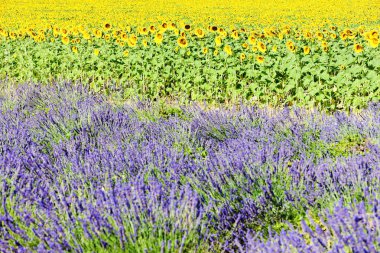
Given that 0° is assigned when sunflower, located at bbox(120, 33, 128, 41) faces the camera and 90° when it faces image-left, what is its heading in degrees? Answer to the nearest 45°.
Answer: approximately 0°

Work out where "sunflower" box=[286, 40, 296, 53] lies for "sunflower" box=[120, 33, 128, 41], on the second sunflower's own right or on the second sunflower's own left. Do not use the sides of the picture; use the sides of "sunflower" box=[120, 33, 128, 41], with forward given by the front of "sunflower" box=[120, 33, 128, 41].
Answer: on the second sunflower's own left

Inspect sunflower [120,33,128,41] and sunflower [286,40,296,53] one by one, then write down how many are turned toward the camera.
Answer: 2

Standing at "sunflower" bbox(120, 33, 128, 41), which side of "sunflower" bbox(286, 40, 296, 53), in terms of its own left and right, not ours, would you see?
right
